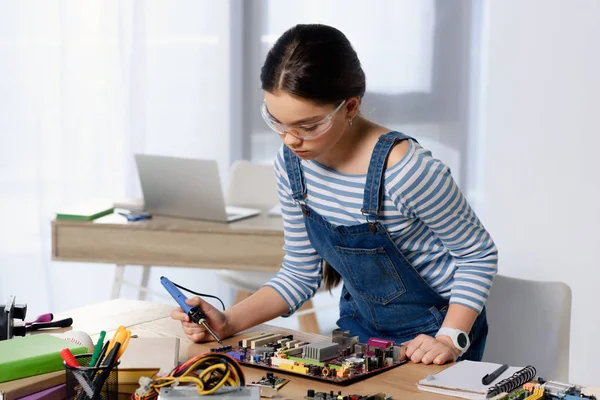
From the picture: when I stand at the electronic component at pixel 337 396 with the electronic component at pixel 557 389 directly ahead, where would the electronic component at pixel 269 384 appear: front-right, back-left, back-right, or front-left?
back-left

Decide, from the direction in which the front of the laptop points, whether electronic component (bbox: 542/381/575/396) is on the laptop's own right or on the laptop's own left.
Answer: on the laptop's own right

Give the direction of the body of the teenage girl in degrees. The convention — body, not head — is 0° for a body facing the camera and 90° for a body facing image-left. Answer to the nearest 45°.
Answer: approximately 45°

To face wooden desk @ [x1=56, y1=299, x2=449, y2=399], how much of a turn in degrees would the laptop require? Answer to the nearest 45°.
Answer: approximately 135° to its right

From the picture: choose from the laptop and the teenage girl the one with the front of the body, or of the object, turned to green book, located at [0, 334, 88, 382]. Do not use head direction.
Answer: the teenage girl

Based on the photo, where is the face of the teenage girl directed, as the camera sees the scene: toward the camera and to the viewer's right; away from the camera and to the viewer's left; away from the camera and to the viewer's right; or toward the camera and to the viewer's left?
toward the camera and to the viewer's left

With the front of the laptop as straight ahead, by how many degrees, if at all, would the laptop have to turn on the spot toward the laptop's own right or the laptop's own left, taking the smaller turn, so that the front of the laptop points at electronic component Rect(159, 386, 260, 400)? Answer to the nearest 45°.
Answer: approximately 135° to the laptop's own right

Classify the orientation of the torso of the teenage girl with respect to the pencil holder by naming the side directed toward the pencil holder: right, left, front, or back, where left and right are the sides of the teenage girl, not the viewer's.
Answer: front

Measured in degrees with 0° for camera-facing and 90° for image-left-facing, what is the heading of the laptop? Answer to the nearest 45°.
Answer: approximately 225°

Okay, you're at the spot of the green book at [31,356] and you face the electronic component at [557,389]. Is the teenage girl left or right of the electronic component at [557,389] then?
left
